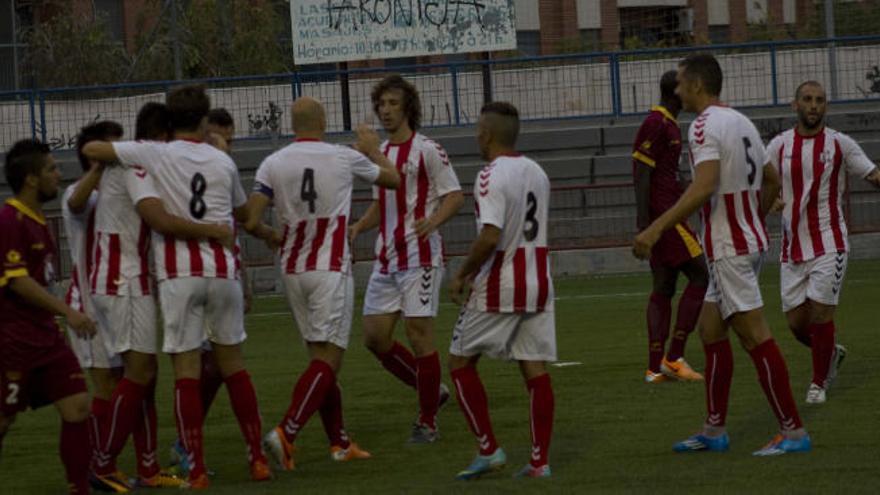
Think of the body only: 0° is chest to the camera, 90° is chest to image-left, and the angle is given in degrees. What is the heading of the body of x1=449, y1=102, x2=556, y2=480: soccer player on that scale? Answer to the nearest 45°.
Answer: approximately 135°

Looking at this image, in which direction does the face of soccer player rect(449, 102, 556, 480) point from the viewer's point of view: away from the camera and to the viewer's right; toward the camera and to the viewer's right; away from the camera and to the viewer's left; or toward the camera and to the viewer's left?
away from the camera and to the viewer's left

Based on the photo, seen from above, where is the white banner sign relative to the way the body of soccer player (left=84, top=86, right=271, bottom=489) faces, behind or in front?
in front

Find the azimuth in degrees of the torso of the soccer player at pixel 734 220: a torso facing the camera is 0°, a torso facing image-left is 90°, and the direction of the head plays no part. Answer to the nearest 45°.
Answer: approximately 135°

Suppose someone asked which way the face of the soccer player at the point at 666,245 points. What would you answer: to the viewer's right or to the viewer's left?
to the viewer's right

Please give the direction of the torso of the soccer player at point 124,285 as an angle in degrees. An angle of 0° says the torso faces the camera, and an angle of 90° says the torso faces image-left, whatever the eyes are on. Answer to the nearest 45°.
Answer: approximately 225°

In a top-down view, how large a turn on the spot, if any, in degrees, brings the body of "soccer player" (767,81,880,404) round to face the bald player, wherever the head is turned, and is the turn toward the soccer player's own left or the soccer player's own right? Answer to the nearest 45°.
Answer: approximately 45° to the soccer player's own right

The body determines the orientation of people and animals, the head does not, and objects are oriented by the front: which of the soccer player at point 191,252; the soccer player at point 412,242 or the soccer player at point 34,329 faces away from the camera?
the soccer player at point 191,252

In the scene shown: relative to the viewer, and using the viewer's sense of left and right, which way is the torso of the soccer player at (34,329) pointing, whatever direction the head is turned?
facing to the right of the viewer

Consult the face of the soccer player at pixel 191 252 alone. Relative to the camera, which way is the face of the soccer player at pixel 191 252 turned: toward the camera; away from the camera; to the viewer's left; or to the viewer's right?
away from the camera

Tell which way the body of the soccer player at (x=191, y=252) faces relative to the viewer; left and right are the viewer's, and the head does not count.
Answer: facing away from the viewer

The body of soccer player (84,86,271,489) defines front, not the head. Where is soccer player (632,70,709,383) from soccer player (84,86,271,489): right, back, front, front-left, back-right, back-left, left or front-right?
front-right
